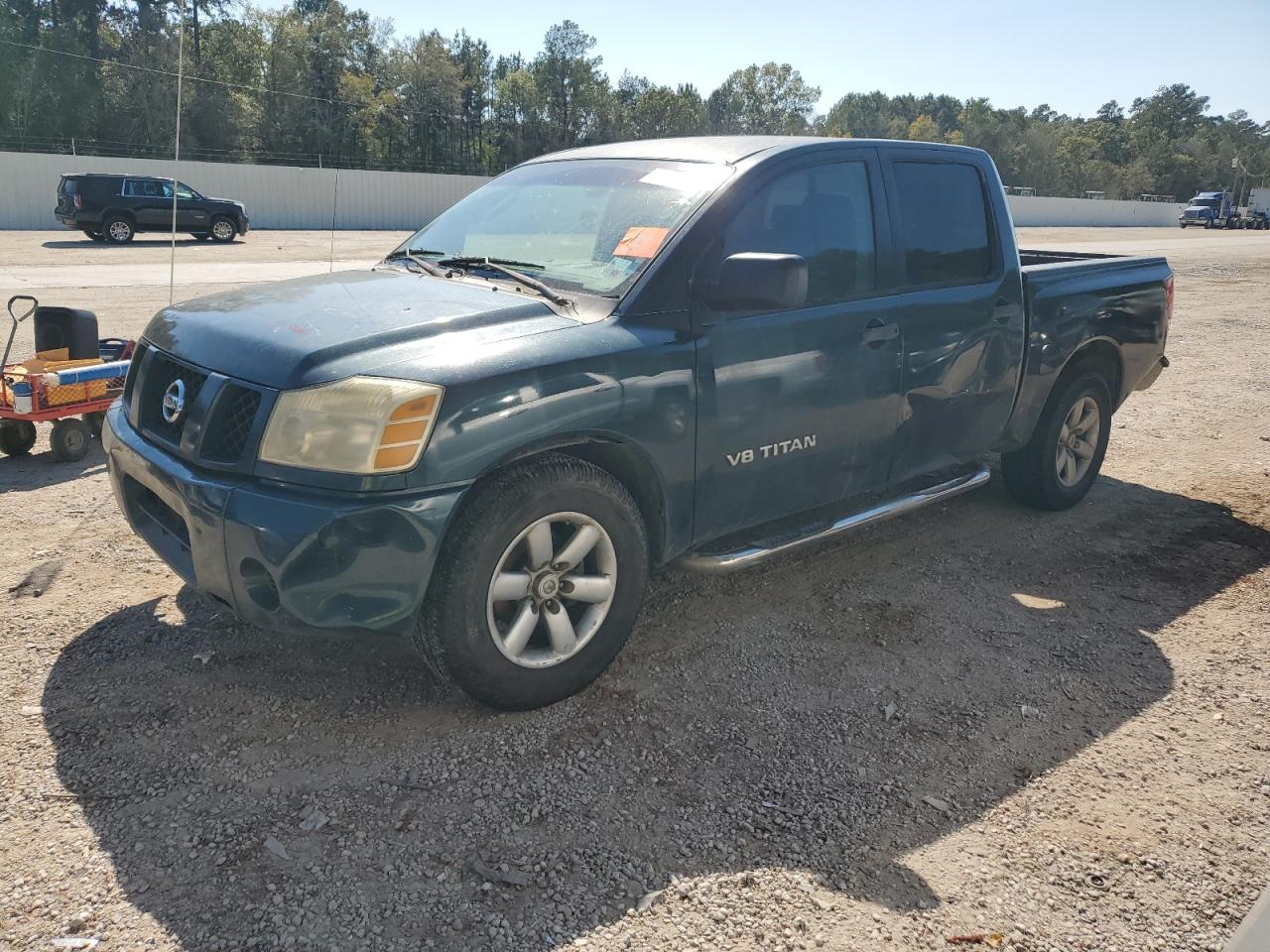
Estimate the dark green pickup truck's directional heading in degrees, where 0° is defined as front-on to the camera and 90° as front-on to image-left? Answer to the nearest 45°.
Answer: approximately 45°

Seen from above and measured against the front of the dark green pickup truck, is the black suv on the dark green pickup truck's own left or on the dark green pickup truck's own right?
on the dark green pickup truck's own right

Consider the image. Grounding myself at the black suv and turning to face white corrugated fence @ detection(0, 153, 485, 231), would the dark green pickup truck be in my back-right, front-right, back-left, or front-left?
back-right

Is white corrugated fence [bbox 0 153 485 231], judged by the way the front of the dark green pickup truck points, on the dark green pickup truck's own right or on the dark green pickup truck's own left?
on the dark green pickup truck's own right
